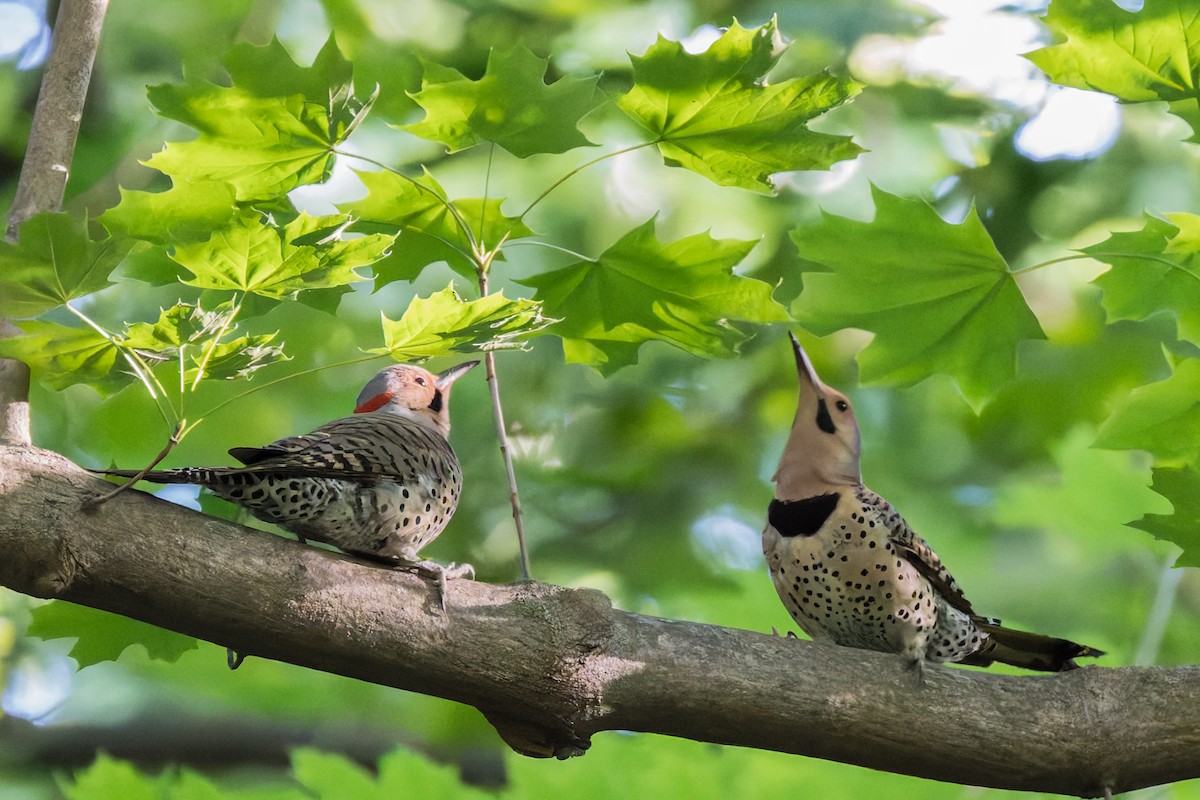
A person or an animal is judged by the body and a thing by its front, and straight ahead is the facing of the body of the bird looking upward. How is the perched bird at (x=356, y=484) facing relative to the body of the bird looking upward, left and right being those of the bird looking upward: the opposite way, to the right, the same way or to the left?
the opposite way

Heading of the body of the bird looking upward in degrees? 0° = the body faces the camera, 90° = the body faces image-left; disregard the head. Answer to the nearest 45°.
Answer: approximately 45°

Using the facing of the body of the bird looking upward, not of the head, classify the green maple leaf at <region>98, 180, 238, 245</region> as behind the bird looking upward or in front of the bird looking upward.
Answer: in front

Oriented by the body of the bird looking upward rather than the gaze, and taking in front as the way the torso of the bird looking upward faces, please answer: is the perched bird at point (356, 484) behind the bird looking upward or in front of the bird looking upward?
in front

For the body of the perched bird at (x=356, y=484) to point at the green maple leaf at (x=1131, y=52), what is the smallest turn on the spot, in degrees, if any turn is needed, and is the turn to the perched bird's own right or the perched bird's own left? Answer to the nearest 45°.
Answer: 0° — it already faces it

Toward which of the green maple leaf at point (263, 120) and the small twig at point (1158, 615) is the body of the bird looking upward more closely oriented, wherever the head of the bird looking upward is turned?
the green maple leaf

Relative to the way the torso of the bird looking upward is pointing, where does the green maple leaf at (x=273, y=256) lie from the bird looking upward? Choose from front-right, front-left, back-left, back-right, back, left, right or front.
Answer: front

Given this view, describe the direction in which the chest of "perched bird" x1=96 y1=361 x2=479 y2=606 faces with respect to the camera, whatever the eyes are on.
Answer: to the viewer's right

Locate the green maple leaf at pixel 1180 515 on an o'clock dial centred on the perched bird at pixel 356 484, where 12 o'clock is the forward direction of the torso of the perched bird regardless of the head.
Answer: The green maple leaf is roughly at 12 o'clock from the perched bird.

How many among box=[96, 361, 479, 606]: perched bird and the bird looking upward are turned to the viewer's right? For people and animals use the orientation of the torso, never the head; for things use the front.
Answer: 1
